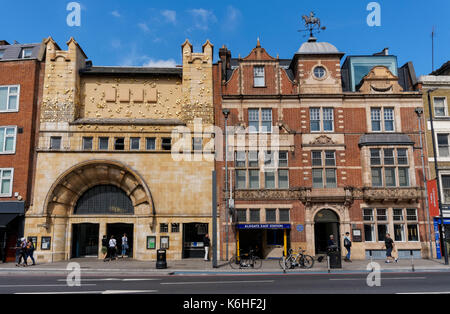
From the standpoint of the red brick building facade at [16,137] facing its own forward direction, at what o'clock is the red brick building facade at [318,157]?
the red brick building facade at [318,157] is roughly at 10 o'clock from the red brick building facade at [16,137].

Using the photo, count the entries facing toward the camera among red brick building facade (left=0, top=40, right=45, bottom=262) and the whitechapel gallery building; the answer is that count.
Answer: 2

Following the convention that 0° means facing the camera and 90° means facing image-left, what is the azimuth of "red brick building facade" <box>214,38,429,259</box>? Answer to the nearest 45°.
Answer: approximately 0°

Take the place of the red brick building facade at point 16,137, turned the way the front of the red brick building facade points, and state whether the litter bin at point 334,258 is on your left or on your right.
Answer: on your left

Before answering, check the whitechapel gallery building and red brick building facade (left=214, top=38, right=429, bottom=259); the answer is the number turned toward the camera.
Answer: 2

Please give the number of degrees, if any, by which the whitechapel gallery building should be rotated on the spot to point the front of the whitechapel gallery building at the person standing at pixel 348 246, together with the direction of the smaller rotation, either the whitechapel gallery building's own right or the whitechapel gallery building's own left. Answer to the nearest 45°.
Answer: approximately 45° to the whitechapel gallery building's own left

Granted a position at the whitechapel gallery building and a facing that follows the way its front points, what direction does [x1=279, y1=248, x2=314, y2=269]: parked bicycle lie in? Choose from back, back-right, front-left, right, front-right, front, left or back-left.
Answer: front-left

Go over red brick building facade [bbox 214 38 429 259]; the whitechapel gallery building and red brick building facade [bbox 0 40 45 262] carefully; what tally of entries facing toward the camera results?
3

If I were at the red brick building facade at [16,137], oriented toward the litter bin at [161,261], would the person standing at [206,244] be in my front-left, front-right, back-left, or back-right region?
front-left

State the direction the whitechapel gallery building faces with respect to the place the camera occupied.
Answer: facing the viewer

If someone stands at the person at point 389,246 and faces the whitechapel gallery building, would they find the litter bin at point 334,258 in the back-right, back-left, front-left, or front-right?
front-left

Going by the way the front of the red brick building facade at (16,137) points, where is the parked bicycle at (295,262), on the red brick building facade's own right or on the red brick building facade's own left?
on the red brick building facade's own left
